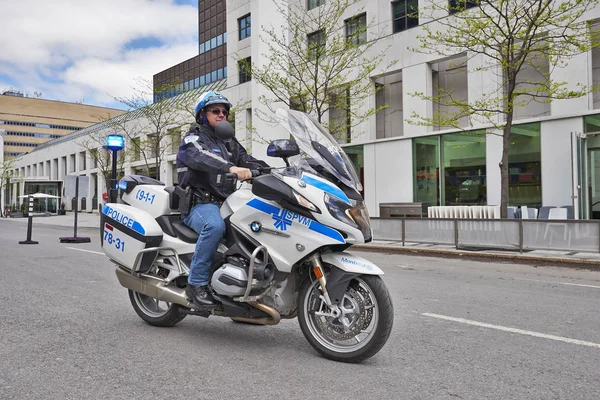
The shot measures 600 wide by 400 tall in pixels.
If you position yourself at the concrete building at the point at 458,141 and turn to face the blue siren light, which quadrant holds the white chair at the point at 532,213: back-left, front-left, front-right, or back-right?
front-left

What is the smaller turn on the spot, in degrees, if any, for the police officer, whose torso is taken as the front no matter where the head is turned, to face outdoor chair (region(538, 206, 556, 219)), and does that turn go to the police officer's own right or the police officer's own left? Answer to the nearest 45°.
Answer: approximately 90° to the police officer's own left

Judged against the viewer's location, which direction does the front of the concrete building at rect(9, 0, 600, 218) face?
facing the viewer and to the left of the viewer

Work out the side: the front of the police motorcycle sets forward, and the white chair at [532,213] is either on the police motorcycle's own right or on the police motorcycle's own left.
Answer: on the police motorcycle's own left

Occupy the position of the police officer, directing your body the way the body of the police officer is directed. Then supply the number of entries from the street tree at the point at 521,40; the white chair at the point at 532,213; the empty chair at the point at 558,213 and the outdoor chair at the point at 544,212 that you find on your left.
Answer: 4

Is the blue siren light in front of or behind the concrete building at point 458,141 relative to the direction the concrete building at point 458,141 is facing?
in front

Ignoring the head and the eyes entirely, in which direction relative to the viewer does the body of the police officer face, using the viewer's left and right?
facing the viewer and to the right of the viewer

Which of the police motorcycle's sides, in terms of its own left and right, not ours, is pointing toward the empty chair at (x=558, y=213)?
left

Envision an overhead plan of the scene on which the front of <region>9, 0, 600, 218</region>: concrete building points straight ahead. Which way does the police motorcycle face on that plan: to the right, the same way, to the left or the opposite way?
to the left

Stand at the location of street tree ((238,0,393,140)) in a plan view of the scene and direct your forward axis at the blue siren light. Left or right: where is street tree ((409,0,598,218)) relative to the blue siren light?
left

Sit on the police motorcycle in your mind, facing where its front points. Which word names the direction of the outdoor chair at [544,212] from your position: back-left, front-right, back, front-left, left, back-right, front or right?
left

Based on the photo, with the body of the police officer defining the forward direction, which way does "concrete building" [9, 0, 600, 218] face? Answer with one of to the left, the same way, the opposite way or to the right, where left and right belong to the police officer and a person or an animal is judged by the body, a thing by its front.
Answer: to the right

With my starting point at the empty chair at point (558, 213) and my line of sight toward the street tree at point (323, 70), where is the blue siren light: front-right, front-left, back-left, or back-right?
front-left

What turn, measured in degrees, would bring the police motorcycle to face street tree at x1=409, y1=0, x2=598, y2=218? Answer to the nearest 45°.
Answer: approximately 90° to its left
